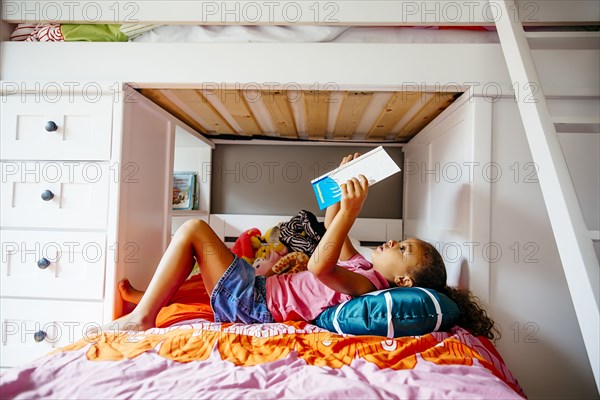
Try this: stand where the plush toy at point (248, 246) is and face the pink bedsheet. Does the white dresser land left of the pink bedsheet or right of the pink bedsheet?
right

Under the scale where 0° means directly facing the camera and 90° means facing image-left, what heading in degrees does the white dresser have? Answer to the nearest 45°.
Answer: approximately 0°

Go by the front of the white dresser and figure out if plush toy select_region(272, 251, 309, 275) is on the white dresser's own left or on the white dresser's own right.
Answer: on the white dresser's own left

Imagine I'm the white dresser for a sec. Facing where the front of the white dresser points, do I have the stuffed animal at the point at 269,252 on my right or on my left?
on my left

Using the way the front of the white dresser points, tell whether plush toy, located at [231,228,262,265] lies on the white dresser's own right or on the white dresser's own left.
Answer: on the white dresser's own left

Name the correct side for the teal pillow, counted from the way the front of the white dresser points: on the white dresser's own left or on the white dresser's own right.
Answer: on the white dresser's own left

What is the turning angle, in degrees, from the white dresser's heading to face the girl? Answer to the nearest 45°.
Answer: approximately 45° to its left

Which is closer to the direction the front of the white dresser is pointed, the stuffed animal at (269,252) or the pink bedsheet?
the pink bedsheet

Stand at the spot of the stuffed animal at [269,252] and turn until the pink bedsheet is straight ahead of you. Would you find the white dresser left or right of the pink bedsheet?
right

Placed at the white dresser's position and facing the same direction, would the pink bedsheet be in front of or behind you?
in front
